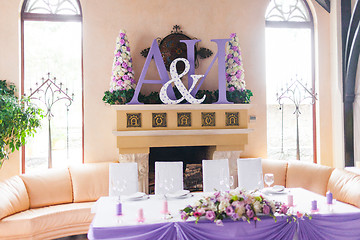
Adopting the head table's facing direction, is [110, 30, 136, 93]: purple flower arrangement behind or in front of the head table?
behind

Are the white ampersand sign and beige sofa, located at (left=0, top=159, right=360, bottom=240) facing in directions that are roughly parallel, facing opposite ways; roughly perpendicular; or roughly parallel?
roughly parallel

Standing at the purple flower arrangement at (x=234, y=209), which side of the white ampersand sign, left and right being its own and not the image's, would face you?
front

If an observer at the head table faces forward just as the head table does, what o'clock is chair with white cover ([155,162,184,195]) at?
The chair with white cover is roughly at 5 o'clock from the head table.

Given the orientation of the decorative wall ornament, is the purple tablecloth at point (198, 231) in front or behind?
in front

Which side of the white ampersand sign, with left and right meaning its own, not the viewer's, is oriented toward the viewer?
front

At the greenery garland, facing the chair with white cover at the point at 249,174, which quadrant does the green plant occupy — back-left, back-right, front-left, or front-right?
back-right

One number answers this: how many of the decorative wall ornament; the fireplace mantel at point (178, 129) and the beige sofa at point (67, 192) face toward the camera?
3

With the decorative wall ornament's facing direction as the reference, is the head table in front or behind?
in front

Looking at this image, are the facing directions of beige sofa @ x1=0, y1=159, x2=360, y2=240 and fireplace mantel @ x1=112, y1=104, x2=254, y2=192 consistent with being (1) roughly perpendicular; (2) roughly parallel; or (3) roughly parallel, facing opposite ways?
roughly parallel

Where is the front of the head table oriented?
toward the camera

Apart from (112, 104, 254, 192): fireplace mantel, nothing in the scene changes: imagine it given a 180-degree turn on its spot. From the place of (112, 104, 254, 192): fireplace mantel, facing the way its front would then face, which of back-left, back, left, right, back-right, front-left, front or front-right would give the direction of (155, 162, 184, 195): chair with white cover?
back
